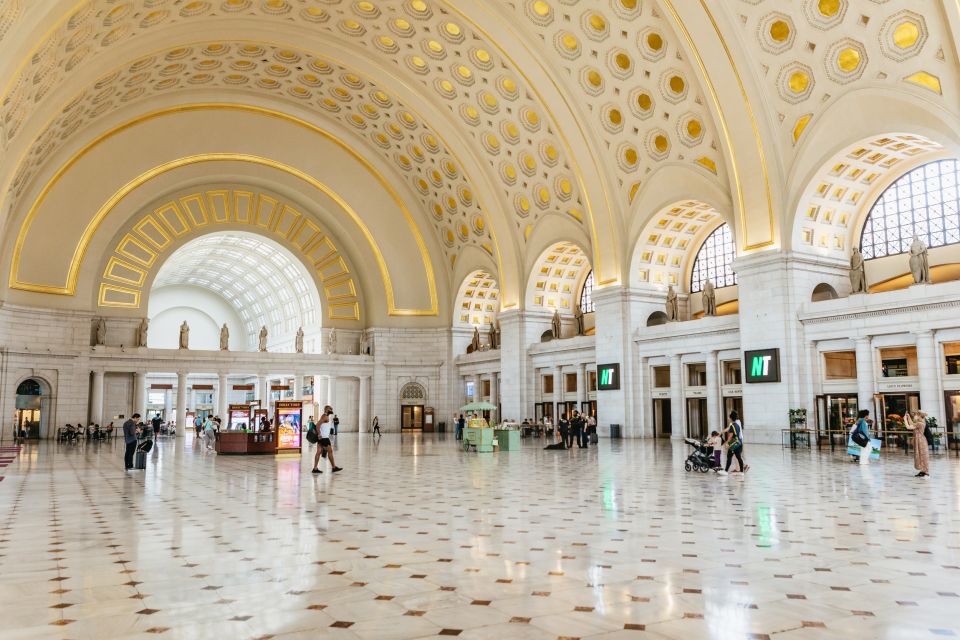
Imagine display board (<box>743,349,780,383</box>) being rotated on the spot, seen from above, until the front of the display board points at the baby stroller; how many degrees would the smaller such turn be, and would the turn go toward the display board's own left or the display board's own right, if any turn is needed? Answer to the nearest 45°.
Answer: approximately 45° to the display board's own left

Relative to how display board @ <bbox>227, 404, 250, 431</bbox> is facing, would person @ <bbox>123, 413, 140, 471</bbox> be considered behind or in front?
in front

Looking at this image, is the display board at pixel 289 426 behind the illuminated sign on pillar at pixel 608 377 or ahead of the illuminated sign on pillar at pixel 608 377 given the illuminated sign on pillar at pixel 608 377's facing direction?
ahead

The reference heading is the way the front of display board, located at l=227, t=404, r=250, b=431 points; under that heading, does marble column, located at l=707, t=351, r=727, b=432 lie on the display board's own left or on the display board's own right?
on the display board's own left

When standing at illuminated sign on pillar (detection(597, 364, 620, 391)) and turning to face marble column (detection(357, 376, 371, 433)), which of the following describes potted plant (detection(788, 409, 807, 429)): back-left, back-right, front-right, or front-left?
back-left

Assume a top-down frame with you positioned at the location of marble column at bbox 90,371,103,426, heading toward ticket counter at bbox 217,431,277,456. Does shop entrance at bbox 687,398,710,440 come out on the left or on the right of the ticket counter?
left

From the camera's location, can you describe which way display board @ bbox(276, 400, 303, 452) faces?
facing the viewer

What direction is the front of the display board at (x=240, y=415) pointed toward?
toward the camera

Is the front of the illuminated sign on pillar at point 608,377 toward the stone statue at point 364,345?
no

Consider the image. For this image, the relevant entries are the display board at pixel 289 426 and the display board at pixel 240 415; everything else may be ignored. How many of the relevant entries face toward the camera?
2

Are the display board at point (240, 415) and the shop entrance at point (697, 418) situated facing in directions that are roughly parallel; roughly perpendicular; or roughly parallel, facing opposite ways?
roughly perpendicular

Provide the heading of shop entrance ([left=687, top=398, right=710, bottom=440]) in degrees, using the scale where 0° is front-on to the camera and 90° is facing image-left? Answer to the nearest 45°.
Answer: approximately 45°

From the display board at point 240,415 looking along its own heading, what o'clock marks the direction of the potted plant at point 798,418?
The potted plant is roughly at 10 o'clock from the display board.

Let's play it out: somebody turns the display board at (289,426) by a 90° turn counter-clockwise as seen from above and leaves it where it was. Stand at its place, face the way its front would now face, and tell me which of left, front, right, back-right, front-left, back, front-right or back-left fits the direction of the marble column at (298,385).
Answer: left

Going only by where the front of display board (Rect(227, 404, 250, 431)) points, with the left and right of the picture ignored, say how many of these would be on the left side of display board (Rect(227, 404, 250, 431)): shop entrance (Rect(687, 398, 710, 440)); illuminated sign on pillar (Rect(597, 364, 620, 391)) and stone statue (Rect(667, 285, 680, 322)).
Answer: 3

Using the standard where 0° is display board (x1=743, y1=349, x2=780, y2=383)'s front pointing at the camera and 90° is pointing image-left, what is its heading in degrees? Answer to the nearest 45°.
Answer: approximately 45°

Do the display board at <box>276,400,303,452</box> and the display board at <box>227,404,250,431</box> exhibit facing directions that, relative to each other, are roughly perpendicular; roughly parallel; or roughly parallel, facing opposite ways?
roughly parallel

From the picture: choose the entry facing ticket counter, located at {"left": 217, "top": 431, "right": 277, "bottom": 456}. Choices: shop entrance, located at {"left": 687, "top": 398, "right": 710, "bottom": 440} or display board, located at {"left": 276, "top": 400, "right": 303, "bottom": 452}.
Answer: the shop entrance

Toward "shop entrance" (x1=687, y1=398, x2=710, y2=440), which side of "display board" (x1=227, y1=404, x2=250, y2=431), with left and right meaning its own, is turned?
left

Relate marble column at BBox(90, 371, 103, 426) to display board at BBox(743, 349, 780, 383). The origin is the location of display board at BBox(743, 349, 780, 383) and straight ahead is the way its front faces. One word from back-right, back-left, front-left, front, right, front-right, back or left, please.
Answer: front-right
